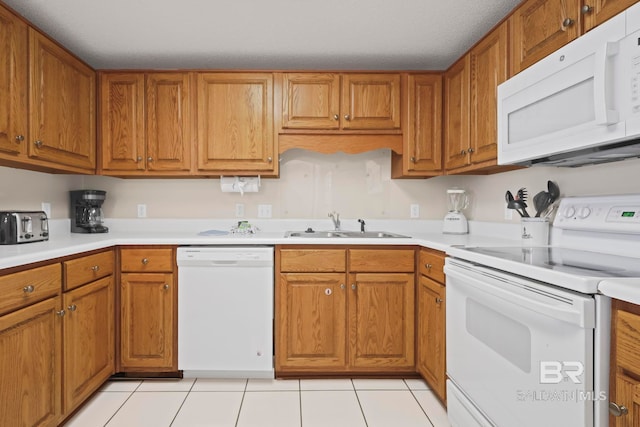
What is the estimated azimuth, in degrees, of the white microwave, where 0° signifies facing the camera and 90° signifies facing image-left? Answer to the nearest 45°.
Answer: approximately 45°

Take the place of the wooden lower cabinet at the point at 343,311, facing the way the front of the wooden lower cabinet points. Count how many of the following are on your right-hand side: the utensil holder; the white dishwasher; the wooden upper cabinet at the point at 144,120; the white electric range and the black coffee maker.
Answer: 3

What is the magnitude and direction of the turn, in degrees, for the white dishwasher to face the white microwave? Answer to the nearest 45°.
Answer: approximately 45° to its left

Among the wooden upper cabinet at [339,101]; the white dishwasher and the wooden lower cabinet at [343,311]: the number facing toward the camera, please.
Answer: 3

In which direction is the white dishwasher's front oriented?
toward the camera

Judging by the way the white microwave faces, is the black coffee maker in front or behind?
in front

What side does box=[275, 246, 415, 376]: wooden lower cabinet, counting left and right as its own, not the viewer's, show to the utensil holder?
left

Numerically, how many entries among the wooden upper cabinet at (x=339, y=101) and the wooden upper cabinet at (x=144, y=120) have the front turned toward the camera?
2

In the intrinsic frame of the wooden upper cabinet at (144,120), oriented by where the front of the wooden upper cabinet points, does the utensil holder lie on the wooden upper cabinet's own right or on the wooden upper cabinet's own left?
on the wooden upper cabinet's own left

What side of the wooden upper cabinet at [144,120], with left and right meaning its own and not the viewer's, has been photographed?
front

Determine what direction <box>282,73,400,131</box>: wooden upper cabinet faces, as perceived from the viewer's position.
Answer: facing the viewer

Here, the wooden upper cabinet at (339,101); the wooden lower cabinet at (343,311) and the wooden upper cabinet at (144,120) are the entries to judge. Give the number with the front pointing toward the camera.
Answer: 3
